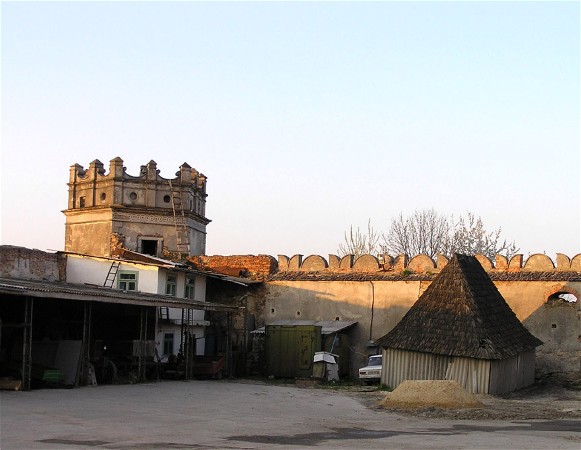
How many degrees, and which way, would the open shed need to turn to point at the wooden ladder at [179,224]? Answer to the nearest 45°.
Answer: approximately 135° to its left

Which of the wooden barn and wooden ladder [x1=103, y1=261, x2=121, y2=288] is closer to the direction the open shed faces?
the wooden barn

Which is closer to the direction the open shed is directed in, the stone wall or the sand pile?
the sand pile

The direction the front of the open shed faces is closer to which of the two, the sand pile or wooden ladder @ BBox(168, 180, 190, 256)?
the sand pile

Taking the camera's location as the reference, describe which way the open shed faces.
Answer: facing the viewer and to the right of the viewer

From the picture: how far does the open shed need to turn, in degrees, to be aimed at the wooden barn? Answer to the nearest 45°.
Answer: approximately 45° to its left

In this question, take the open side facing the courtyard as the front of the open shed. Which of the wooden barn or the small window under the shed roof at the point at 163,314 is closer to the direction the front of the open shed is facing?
the wooden barn

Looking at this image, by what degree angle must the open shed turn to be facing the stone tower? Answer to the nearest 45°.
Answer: approximately 135° to its left

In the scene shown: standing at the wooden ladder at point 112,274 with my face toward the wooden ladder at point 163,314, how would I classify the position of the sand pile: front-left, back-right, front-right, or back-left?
front-right

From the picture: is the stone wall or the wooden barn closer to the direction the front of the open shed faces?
the wooden barn

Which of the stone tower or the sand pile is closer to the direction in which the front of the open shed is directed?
the sand pile

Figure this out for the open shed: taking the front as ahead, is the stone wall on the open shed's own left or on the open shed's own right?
on the open shed's own left
